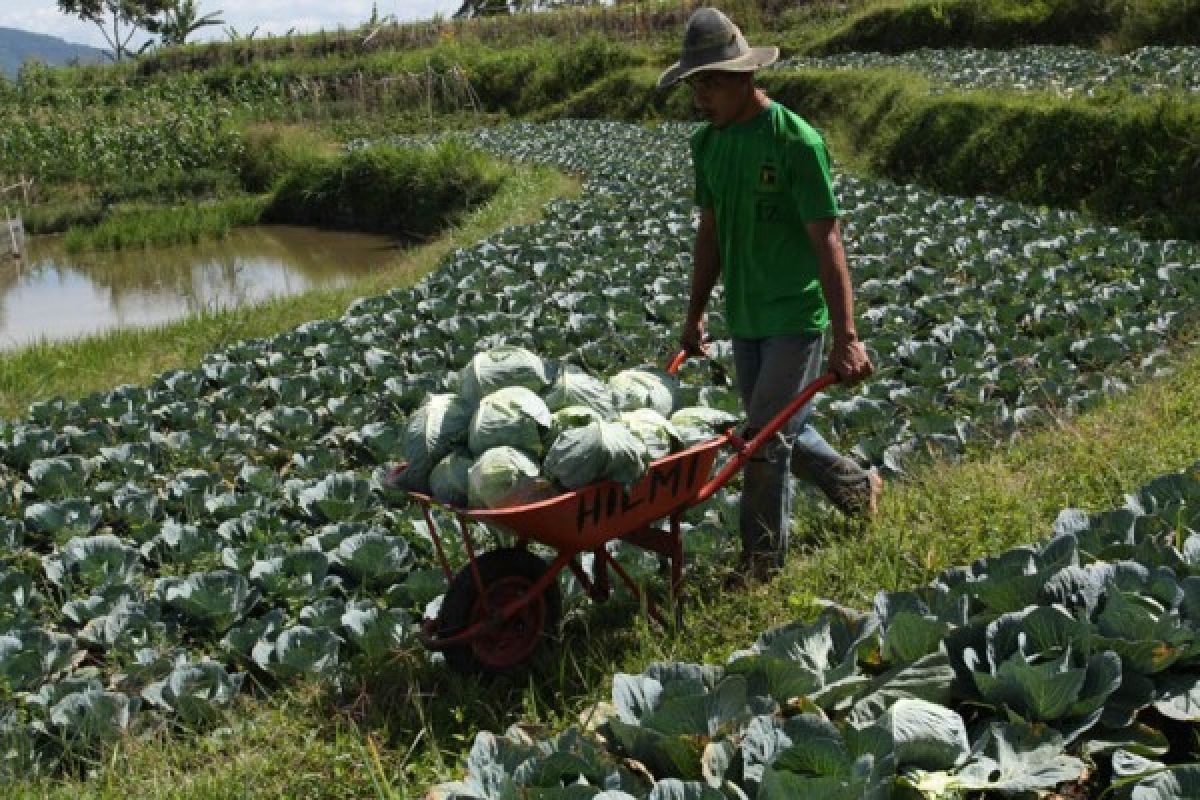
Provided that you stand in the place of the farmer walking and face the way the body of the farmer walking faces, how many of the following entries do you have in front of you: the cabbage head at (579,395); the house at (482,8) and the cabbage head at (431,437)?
2

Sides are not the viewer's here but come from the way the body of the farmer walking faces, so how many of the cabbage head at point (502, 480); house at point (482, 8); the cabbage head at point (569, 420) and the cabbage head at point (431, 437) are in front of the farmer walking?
3

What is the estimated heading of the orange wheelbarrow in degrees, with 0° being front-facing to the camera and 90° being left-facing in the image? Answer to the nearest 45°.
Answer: approximately 45°

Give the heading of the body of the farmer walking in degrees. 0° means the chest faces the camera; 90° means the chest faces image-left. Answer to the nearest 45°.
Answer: approximately 45°

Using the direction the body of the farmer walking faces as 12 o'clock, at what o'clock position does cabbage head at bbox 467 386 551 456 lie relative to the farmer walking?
The cabbage head is roughly at 12 o'clock from the farmer walking.

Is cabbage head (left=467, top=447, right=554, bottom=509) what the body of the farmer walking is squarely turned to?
yes

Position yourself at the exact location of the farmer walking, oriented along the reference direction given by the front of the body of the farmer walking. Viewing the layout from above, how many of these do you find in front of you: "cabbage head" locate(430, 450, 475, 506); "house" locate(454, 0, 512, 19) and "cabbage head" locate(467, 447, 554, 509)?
2

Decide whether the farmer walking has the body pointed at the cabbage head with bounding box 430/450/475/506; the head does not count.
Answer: yes
